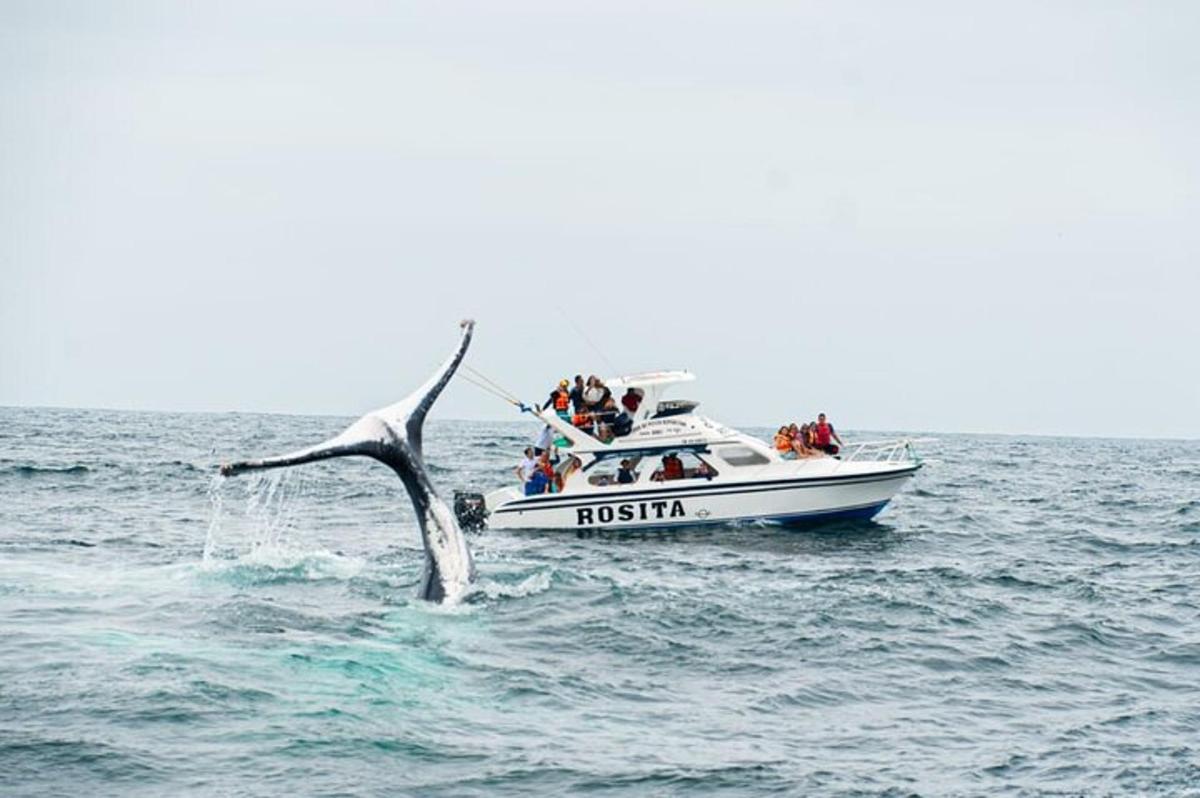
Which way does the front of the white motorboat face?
to the viewer's right

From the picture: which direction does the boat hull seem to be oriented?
to the viewer's right
